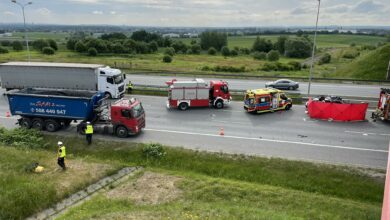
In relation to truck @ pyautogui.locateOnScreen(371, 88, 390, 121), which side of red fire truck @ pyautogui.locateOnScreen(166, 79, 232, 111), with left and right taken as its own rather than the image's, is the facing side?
front

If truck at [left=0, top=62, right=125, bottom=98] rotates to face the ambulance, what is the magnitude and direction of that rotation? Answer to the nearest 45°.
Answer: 0° — it already faces it

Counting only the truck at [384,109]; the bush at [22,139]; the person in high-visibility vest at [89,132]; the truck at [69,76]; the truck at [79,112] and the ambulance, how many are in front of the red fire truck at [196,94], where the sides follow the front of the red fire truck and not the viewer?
2

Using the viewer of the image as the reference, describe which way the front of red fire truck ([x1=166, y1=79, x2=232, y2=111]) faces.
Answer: facing to the right of the viewer

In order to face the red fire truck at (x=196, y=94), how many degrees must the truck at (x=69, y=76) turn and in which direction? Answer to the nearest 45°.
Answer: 0° — it already faces it

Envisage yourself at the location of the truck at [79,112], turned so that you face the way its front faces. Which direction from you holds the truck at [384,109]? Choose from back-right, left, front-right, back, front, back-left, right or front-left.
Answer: front-left

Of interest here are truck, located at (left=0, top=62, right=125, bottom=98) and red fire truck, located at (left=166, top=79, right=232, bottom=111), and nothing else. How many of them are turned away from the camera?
0

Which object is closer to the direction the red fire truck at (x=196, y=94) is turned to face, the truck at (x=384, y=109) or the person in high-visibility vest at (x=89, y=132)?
the truck

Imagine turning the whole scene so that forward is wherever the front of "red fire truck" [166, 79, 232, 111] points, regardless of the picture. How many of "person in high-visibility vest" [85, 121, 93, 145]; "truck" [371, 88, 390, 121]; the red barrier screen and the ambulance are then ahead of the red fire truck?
3

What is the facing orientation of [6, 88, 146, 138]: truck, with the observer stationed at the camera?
facing the viewer and to the right of the viewer

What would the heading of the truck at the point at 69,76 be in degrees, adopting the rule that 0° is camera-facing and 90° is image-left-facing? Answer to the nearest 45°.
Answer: approximately 315°

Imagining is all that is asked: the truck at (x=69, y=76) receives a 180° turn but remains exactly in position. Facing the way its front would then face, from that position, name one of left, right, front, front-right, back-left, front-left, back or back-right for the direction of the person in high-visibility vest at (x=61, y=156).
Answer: back-left

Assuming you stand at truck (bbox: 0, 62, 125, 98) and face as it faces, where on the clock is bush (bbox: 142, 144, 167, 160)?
The bush is roughly at 1 o'clock from the truck.

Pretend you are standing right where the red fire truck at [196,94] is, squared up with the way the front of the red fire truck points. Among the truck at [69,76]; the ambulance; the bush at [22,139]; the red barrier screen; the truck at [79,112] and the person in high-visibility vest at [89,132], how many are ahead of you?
2

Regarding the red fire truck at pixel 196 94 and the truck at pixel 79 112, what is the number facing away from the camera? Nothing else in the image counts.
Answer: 0

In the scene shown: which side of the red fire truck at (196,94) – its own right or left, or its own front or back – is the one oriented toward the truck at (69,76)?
back
